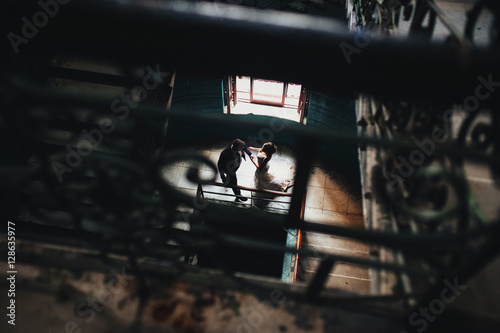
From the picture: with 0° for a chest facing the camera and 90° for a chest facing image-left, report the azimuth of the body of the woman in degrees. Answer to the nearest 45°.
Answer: approximately 90°
